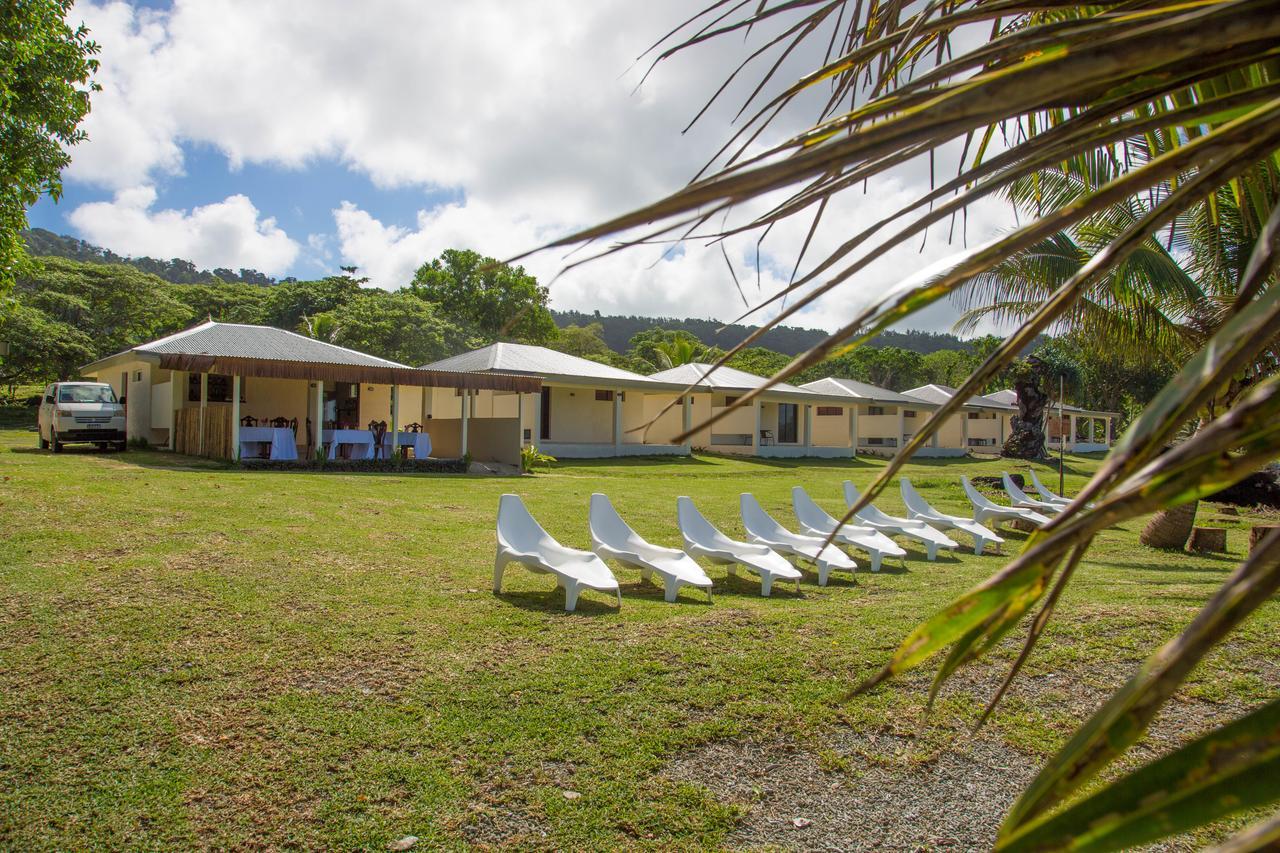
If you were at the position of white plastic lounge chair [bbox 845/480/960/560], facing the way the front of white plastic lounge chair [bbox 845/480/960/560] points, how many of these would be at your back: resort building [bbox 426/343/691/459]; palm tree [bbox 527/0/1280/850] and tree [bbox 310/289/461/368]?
2

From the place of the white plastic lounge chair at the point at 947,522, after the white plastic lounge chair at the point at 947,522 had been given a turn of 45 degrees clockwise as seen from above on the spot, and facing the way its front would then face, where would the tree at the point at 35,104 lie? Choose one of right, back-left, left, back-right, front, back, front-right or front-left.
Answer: front-right

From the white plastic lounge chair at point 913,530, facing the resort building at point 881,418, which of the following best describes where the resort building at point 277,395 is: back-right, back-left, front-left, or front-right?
front-left

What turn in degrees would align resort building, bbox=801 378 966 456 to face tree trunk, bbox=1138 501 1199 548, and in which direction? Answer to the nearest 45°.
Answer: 0° — it already faces it

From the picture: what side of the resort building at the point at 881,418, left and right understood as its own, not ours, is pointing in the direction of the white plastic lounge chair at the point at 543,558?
front

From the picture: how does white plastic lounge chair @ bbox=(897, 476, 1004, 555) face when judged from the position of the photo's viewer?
facing the viewer and to the right of the viewer

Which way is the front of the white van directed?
toward the camera

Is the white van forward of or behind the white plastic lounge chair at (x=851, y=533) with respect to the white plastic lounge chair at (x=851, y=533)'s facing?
behind

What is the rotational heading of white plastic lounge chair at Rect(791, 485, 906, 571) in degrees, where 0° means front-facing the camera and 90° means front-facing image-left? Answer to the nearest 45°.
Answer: approximately 315°

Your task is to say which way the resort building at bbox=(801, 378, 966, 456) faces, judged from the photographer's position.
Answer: facing the viewer

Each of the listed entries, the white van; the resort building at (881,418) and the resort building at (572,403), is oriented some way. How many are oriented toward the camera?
3

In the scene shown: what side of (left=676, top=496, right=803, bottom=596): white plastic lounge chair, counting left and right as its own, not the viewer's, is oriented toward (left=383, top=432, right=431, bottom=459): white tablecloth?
back

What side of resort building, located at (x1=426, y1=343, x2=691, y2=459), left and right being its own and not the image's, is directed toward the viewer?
front

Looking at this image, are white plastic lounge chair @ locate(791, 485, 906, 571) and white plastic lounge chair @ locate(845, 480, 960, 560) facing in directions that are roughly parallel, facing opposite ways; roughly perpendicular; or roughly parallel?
roughly parallel

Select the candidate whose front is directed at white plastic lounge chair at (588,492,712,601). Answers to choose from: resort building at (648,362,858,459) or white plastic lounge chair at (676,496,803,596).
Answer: the resort building

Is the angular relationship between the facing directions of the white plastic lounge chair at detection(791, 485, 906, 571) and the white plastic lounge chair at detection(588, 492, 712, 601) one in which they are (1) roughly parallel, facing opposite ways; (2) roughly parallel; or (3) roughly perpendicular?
roughly parallel

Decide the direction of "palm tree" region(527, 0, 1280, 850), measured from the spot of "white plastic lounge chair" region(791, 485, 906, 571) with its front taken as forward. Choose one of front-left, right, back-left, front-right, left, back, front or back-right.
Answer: front-right
